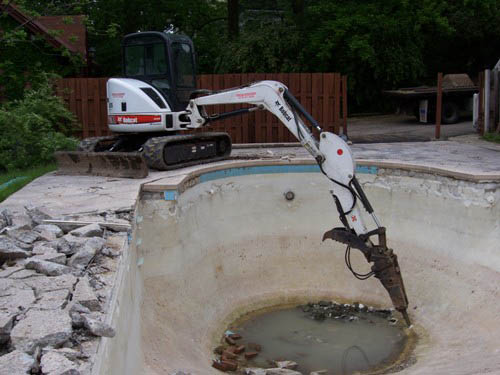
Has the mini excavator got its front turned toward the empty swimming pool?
yes

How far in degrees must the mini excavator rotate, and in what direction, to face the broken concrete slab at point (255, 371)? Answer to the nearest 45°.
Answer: approximately 45° to its right

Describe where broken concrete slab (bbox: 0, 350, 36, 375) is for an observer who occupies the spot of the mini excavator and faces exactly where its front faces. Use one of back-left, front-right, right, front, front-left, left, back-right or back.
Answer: front-right

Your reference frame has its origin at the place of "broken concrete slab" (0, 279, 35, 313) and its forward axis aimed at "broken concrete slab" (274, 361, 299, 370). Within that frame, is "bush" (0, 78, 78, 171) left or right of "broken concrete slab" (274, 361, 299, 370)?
left

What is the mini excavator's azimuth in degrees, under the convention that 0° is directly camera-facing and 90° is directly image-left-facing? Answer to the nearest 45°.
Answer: approximately 315°
